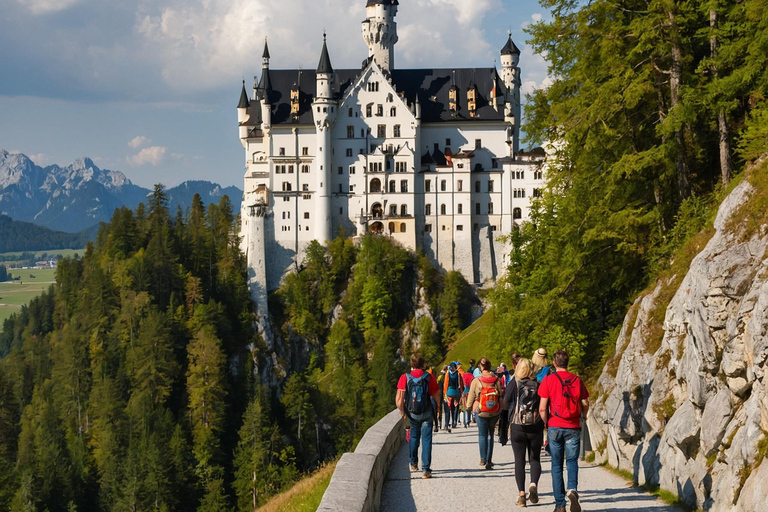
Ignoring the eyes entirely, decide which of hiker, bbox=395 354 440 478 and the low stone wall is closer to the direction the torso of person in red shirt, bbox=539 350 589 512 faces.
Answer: the hiker

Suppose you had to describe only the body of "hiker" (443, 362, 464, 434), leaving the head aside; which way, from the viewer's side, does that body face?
away from the camera

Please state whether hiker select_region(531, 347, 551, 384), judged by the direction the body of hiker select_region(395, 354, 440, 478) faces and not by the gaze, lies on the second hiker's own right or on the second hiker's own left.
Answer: on the second hiker's own right

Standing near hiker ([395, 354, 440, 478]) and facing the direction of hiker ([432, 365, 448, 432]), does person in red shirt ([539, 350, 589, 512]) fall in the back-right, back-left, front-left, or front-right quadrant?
back-right

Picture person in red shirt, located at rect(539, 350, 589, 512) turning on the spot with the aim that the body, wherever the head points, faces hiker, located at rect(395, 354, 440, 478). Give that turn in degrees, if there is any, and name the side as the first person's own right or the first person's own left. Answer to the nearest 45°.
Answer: approximately 45° to the first person's own left

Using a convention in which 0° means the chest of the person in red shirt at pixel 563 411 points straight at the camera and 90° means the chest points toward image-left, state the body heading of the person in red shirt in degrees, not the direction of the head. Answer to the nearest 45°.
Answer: approximately 180°

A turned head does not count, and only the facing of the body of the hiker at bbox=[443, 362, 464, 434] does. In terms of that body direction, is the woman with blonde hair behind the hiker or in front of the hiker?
behind

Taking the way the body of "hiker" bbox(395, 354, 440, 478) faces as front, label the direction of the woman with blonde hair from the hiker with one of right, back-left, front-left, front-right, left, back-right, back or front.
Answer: back-right

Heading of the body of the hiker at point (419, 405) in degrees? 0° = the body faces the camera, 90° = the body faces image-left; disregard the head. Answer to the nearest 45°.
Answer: approximately 180°

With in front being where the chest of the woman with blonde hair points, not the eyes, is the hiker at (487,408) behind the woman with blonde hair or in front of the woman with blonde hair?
in front

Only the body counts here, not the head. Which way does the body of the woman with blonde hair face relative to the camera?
away from the camera
